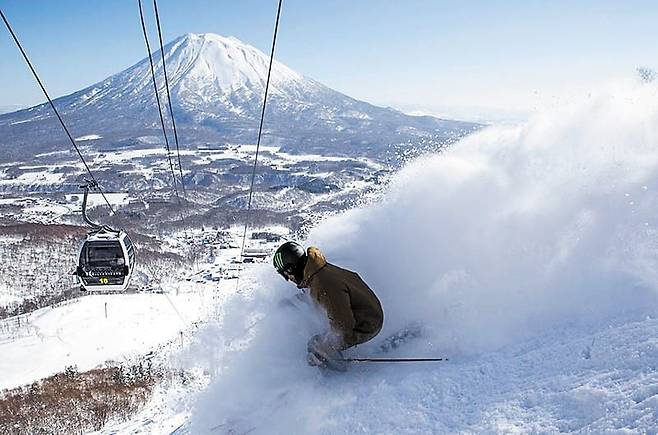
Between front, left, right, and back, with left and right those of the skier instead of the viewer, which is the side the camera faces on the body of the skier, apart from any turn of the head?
left

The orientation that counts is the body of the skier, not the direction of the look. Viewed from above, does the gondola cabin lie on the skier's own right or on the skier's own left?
on the skier's own right
